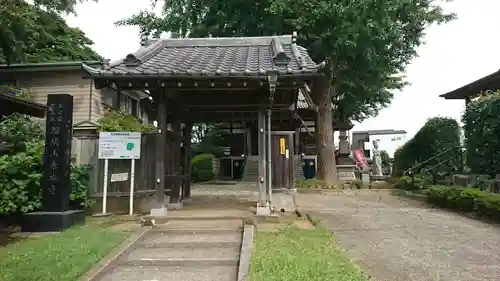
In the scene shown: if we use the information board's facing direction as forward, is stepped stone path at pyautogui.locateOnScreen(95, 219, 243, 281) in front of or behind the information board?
in front

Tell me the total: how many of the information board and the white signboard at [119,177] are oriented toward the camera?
2

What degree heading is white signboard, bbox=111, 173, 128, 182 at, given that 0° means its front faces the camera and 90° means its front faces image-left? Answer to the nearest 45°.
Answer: approximately 0°

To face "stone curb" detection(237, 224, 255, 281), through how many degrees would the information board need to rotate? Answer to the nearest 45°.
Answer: approximately 45° to its left

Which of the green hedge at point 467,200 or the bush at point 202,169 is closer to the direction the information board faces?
the green hedge

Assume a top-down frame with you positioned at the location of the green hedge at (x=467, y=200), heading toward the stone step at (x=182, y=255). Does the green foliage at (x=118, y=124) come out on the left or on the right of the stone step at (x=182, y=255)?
right

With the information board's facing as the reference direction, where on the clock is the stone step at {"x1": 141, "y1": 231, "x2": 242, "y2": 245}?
The stone step is roughly at 11 o'clock from the information board.

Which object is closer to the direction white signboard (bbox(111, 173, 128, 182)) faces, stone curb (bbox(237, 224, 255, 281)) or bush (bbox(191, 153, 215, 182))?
the stone curb

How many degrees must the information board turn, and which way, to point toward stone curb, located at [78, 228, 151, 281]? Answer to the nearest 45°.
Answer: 0° — it already faces it

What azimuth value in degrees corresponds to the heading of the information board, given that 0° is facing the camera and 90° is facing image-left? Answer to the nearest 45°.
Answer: approximately 0°
